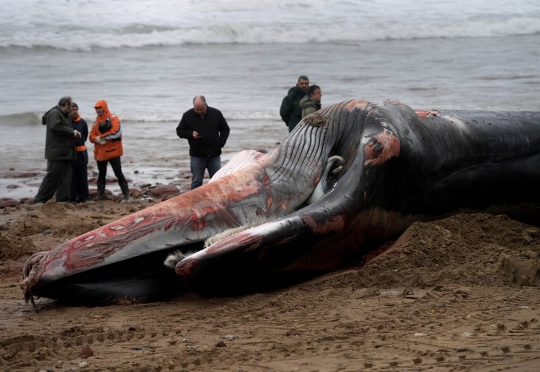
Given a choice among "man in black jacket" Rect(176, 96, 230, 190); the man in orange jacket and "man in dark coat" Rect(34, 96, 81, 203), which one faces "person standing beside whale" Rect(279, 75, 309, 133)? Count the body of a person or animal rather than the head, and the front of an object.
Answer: the man in dark coat

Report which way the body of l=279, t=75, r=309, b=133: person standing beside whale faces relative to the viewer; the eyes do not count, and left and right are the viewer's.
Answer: facing the viewer and to the right of the viewer

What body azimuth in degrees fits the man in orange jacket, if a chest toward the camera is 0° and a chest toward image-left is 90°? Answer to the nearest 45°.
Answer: approximately 45°

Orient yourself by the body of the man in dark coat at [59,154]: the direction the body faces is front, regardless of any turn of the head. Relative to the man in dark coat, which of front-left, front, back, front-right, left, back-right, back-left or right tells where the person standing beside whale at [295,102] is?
front

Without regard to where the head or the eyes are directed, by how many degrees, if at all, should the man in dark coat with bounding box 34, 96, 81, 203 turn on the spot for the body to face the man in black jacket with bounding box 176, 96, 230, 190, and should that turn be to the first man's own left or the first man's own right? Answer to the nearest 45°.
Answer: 0° — they already face them

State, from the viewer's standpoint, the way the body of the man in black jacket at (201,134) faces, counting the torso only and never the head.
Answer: toward the camera

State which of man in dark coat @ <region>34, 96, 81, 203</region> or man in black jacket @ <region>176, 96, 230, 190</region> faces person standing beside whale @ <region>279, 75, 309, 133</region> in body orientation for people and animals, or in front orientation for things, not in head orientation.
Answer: the man in dark coat

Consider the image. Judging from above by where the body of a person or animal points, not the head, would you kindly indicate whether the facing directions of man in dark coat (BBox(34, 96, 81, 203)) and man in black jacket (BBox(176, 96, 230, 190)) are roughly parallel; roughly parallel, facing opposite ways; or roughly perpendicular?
roughly perpendicular

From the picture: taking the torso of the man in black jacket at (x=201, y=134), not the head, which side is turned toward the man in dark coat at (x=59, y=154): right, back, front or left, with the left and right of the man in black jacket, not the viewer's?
right

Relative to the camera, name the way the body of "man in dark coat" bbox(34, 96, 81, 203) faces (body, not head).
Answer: to the viewer's right

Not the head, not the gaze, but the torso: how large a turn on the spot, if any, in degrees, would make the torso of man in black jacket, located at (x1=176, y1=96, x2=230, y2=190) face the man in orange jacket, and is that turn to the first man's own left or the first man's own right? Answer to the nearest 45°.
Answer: approximately 135° to the first man's own right

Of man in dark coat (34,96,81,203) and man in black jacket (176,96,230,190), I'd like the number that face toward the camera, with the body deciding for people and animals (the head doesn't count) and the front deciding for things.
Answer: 1

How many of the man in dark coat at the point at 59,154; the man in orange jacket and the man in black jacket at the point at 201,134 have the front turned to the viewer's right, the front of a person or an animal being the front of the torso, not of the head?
1

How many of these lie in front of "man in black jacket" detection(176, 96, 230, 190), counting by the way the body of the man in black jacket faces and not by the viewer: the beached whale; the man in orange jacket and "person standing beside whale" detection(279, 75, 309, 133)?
1

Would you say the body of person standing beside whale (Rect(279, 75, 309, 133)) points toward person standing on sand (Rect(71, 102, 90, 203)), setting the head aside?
no
